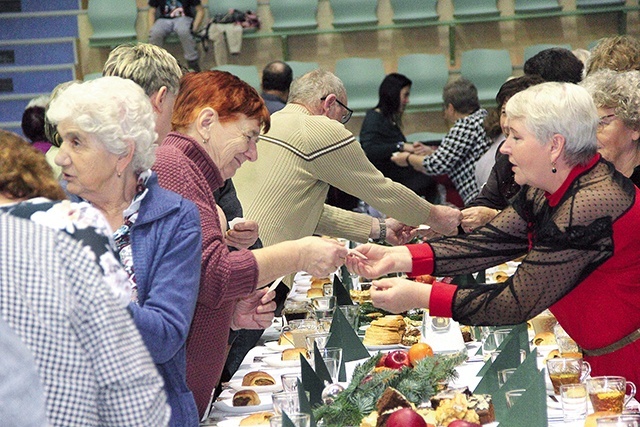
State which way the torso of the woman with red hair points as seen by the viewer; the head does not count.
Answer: to the viewer's right

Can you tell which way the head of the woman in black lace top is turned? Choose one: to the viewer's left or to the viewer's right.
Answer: to the viewer's left

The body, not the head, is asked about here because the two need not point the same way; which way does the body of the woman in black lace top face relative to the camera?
to the viewer's left

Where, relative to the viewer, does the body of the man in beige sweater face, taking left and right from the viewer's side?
facing away from the viewer and to the right of the viewer

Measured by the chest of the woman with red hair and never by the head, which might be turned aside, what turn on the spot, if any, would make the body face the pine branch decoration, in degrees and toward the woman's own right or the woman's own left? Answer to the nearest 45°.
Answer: approximately 45° to the woman's own right

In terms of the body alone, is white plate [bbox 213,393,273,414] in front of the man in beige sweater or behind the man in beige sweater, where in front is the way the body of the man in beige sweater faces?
behind

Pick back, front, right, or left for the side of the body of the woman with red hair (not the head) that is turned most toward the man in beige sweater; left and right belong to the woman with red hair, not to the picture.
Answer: left

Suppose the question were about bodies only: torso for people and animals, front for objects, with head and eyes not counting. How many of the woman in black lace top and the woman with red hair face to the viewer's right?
1

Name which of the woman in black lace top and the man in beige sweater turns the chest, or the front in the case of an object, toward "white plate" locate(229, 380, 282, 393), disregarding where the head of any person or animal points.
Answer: the woman in black lace top

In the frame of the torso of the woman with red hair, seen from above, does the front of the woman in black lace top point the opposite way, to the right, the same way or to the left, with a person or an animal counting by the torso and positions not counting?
the opposite way

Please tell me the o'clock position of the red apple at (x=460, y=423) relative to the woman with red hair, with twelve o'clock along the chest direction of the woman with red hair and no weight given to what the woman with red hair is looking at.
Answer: The red apple is roughly at 2 o'clock from the woman with red hair.
